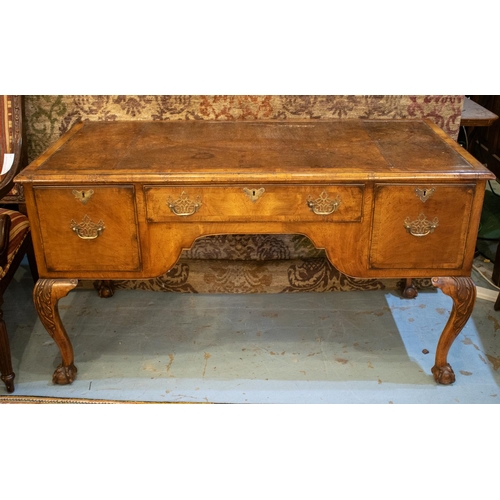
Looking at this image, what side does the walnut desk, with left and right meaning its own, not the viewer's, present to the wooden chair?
right

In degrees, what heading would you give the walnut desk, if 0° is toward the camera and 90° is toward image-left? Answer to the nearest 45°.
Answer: approximately 0°
